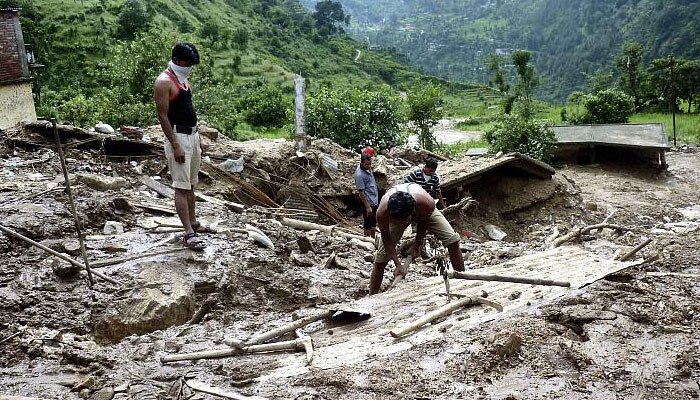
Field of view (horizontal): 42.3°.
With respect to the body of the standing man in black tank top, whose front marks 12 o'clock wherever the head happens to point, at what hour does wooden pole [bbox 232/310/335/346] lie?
The wooden pole is roughly at 1 o'clock from the standing man in black tank top.

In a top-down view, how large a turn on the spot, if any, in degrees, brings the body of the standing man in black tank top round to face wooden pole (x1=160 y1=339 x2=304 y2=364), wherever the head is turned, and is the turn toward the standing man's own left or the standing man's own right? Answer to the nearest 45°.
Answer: approximately 45° to the standing man's own right

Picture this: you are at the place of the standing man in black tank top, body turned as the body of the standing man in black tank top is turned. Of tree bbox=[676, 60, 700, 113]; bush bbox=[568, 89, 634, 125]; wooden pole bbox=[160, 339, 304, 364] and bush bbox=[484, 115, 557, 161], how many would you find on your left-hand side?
3

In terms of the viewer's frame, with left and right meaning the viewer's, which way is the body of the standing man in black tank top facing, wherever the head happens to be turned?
facing the viewer and to the right of the viewer

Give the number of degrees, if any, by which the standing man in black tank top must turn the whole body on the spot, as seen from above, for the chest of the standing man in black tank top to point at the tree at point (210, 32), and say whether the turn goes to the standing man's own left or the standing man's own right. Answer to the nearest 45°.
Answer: approximately 135° to the standing man's own left

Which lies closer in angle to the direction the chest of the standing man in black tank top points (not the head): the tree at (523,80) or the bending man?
the bending man

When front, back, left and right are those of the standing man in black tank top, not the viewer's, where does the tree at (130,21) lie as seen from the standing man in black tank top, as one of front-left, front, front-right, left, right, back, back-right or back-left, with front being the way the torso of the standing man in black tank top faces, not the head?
back-left

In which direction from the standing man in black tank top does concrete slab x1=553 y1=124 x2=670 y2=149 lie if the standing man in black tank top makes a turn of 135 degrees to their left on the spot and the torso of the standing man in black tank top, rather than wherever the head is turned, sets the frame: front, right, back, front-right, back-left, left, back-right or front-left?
front-right

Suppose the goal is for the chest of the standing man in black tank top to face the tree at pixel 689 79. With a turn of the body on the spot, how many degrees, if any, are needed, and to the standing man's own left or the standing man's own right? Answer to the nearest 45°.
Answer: approximately 90° to the standing man's own left

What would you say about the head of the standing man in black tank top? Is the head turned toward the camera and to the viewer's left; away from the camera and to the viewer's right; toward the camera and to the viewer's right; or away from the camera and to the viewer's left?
toward the camera and to the viewer's right

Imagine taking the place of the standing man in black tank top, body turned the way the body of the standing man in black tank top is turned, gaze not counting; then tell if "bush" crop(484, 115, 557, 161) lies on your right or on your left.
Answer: on your left

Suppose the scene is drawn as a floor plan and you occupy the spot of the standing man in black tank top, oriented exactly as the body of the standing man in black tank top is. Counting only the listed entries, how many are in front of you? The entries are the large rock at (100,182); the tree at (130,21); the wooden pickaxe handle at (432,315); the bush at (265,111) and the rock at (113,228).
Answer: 1

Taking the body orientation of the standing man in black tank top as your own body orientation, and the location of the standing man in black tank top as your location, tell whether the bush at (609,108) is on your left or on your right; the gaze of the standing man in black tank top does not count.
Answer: on your left
